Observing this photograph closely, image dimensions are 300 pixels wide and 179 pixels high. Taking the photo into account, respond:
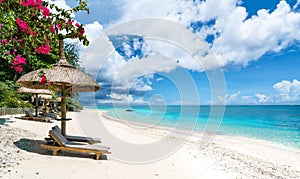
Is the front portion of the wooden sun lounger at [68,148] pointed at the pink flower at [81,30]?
no

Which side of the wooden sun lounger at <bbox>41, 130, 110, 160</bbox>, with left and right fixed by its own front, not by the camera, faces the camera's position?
right

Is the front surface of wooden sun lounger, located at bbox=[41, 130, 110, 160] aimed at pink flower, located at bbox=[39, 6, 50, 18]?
no
